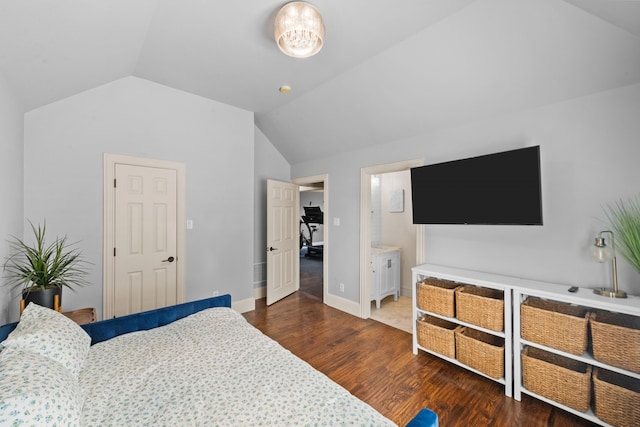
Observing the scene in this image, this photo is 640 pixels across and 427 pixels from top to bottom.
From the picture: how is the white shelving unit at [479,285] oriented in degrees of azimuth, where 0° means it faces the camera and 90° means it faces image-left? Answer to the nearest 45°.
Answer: approximately 45°

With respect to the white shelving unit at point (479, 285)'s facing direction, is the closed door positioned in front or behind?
in front

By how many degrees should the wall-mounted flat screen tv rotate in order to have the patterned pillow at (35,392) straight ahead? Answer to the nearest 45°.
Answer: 0° — it already faces it

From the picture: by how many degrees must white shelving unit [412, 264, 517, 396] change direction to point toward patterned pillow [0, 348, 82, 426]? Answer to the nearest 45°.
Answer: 0° — it already faces it

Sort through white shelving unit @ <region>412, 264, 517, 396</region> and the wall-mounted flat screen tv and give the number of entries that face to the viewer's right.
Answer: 0

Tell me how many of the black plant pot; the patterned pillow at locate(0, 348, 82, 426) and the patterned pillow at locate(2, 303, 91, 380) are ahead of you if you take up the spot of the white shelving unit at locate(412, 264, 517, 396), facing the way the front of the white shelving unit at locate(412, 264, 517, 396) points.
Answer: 3

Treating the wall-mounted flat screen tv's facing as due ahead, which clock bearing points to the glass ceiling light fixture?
The glass ceiling light fixture is roughly at 12 o'clock from the wall-mounted flat screen tv.

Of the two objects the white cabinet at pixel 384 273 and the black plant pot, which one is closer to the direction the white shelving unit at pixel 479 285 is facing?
the black plant pot

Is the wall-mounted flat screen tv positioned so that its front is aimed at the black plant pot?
yes

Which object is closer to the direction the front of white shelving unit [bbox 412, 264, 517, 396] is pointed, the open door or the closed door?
the closed door

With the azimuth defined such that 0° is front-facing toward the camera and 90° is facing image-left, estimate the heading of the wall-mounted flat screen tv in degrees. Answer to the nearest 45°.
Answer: approximately 45°

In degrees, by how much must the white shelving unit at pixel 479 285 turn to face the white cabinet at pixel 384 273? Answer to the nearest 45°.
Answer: approximately 90° to its right

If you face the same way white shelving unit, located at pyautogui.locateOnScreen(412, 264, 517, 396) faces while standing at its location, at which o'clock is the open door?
The open door is roughly at 2 o'clock from the white shelving unit.
